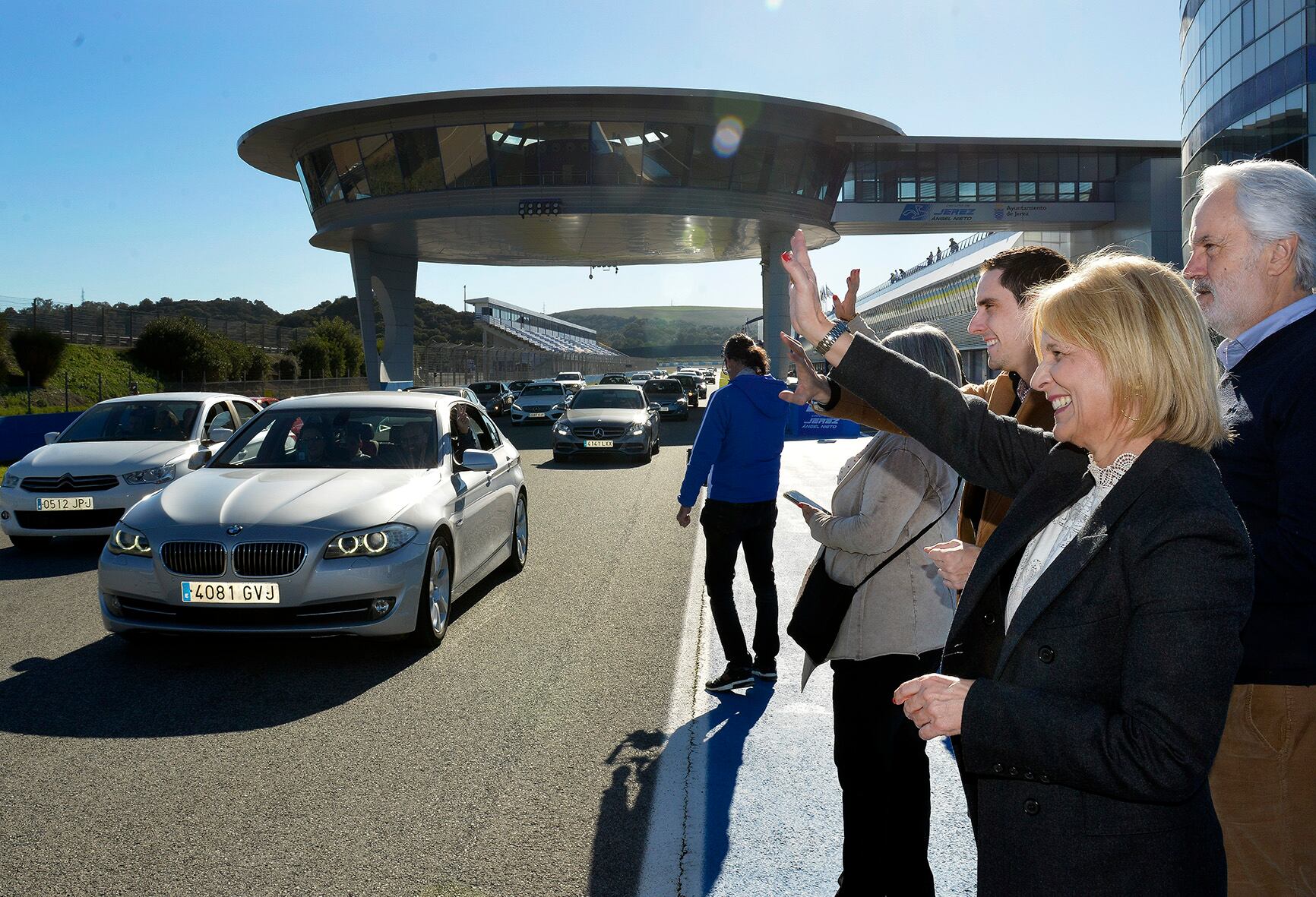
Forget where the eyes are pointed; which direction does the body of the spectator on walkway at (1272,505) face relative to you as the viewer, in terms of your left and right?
facing to the left of the viewer

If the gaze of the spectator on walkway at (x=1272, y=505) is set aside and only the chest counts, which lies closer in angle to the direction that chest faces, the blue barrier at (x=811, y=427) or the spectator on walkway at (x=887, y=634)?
the spectator on walkway

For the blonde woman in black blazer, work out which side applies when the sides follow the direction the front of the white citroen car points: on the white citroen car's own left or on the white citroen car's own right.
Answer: on the white citroen car's own left

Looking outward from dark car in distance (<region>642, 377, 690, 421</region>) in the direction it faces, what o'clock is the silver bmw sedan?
The silver bmw sedan is roughly at 12 o'clock from the dark car in distance.

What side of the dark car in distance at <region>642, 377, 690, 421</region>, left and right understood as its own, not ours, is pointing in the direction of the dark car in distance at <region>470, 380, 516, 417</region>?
right

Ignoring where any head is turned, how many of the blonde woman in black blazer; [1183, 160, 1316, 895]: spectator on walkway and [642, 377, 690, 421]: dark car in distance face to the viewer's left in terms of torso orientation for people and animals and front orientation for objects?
2

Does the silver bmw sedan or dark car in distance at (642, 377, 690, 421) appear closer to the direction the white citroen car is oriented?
the silver bmw sedan

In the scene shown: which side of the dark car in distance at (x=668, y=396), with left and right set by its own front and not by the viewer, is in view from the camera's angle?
front

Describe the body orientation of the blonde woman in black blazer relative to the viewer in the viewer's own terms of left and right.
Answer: facing to the left of the viewer

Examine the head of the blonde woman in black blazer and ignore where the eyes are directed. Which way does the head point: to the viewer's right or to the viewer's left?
to the viewer's left

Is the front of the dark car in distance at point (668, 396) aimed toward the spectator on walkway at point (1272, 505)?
yes

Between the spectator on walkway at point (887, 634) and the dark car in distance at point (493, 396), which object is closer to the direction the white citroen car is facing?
the spectator on walkway

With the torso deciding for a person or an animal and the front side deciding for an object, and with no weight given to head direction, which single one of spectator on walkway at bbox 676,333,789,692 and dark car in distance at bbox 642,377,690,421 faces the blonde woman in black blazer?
the dark car in distance

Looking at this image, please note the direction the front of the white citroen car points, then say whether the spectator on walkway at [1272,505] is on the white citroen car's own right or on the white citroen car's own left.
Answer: on the white citroen car's own left

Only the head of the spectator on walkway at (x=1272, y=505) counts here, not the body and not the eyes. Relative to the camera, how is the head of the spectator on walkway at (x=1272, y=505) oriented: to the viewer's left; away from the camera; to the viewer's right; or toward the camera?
to the viewer's left

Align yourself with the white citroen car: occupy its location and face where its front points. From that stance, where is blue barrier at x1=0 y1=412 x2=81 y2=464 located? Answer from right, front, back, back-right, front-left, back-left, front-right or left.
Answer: back-right

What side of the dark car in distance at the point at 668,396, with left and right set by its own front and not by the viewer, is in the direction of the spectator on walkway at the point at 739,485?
front

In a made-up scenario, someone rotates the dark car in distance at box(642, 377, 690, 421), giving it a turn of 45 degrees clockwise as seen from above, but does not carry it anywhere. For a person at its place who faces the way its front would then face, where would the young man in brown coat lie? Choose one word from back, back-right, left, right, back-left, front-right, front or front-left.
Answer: front-left

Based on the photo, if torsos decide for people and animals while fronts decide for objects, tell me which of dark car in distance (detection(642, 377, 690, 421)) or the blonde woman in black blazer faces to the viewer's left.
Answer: the blonde woman in black blazer
